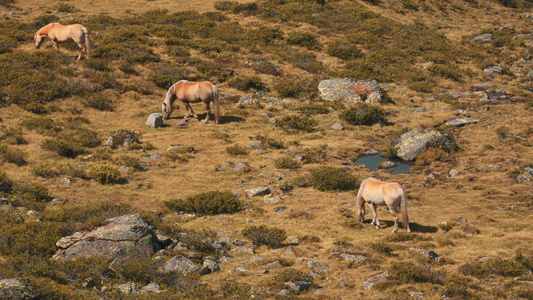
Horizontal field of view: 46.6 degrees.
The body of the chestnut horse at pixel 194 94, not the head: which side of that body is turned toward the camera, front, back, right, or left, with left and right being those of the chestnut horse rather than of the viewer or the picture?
left

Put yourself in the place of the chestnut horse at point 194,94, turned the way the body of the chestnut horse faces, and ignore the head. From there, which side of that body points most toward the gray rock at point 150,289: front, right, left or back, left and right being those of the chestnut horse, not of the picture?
left

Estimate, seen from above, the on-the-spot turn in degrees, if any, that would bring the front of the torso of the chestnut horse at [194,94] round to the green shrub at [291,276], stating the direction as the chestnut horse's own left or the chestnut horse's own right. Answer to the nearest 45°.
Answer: approximately 90° to the chestnut horse's own left

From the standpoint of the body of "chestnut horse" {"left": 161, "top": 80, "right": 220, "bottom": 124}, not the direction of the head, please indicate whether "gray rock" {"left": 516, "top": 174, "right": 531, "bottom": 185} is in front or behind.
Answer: behind

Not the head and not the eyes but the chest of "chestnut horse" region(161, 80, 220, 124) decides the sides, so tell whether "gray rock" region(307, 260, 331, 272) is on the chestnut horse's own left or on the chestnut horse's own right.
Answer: on the chestnut horse's own left

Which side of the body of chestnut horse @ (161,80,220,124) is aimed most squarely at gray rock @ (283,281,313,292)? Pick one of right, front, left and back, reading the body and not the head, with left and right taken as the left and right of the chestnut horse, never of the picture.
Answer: left

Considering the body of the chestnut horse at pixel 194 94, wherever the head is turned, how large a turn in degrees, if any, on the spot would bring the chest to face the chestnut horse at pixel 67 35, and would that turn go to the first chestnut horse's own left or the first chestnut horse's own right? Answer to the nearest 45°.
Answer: approximately 45° to the first chestnut horse's own right

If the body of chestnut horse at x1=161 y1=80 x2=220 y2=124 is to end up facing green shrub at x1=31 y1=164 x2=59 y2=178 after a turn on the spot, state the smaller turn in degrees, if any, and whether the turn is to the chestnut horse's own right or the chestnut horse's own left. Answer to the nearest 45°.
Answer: approximately 45° to the chestnut horse's own left

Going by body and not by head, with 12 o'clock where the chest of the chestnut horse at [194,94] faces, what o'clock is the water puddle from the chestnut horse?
The water puddle is roughly at 7 o'clock from the chestnut horse.

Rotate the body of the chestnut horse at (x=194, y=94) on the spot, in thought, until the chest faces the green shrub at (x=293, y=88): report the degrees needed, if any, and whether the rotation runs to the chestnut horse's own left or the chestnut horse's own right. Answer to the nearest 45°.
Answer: approximately 135° to the chestnut horse's own right

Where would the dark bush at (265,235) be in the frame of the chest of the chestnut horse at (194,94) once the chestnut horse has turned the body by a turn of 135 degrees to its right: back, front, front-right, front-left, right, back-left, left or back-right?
back-right

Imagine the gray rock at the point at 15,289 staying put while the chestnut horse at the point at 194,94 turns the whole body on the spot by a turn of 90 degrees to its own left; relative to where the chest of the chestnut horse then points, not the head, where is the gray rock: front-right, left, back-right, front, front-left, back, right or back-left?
front

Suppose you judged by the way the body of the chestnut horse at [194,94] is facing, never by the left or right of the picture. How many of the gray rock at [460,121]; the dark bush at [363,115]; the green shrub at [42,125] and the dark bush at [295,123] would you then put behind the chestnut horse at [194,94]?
3

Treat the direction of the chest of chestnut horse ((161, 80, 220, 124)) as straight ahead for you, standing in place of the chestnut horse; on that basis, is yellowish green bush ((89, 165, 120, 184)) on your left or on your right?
on your left

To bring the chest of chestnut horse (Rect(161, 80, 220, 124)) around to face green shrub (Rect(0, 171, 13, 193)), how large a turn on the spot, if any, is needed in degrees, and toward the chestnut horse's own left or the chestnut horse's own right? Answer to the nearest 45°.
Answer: approximately 45° to the chestnut horse's own left

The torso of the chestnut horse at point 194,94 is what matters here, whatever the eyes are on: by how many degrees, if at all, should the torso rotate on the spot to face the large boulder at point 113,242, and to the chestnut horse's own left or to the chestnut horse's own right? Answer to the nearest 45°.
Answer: approximately 90° to the chestnut horse's own left
